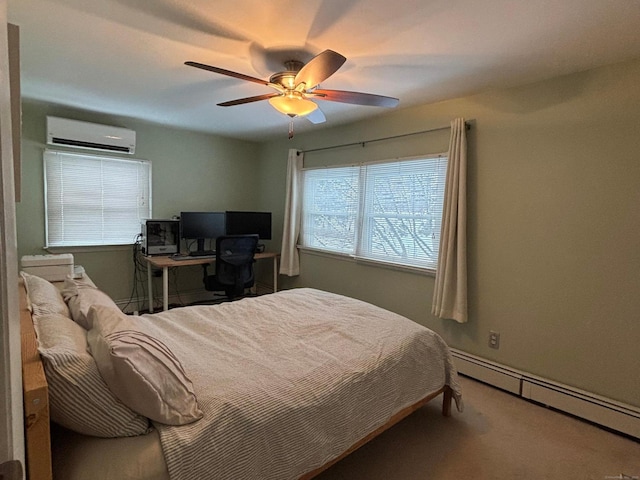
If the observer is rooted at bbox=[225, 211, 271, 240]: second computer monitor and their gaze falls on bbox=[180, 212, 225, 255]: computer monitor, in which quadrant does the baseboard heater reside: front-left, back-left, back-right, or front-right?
back-left

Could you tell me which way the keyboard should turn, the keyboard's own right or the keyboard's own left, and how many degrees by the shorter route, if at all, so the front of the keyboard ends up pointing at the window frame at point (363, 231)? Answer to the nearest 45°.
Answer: approximately 45° to the keyboard's own left

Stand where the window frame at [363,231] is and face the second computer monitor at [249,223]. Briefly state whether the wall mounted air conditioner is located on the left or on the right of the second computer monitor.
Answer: left

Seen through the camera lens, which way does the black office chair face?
facing away from the viewer and to the left of the viewer

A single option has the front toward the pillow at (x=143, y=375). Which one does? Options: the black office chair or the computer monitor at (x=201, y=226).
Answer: the computer monitor

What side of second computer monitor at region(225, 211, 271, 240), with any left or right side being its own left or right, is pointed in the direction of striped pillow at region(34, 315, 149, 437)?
front

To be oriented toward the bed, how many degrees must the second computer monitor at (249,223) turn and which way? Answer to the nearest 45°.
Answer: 0° — it already faces it

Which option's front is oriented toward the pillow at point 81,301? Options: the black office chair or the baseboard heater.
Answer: the baseboard heater

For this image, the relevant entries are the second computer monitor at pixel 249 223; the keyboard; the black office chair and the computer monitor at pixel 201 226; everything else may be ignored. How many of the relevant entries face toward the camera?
3

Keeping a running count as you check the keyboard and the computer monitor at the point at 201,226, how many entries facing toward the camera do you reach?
2

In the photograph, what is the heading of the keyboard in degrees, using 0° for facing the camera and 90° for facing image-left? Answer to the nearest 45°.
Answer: approximately 0°

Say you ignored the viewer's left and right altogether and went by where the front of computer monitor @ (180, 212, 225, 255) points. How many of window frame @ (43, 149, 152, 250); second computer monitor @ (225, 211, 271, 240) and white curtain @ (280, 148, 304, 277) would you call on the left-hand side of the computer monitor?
2

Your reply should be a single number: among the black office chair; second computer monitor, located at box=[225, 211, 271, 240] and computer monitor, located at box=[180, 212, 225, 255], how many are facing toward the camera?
2
